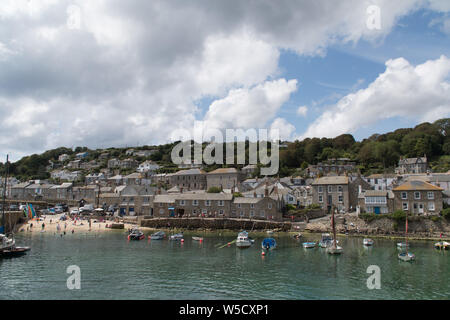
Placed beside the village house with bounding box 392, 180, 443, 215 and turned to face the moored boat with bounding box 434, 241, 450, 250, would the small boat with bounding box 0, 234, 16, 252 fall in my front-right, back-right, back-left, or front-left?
front-right

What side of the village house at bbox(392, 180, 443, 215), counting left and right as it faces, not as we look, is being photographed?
front

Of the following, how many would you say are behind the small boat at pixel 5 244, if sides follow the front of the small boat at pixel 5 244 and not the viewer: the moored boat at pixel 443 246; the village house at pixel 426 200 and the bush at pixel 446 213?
0

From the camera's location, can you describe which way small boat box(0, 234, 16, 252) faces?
facing to the right of the viewer

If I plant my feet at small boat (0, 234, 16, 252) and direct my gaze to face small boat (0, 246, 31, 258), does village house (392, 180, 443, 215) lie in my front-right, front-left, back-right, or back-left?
front-left

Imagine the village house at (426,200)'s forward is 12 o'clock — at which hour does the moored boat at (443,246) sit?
The moored boat is roughly at 12 o'clock from the village house.

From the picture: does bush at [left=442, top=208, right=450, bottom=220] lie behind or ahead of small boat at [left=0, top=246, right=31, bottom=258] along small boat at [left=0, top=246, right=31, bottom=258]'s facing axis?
ahead

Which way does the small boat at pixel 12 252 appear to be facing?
to the viewer's right

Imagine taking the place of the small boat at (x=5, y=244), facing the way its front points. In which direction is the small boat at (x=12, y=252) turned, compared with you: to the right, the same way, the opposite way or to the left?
the same way

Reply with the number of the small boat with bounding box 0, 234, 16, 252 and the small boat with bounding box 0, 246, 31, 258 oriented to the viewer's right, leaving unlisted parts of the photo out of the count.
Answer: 2

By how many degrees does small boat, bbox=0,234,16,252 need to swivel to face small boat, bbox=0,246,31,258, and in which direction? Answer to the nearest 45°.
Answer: approximately 45° to its right

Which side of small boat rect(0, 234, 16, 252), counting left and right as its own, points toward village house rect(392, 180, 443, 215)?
front

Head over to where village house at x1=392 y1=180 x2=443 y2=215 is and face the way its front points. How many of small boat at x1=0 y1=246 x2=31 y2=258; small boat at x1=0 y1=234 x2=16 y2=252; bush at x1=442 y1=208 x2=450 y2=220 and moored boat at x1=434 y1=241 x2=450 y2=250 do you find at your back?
0

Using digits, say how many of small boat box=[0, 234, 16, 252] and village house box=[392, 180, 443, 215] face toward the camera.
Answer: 1

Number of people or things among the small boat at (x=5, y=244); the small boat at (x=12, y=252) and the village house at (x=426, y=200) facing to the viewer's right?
2
